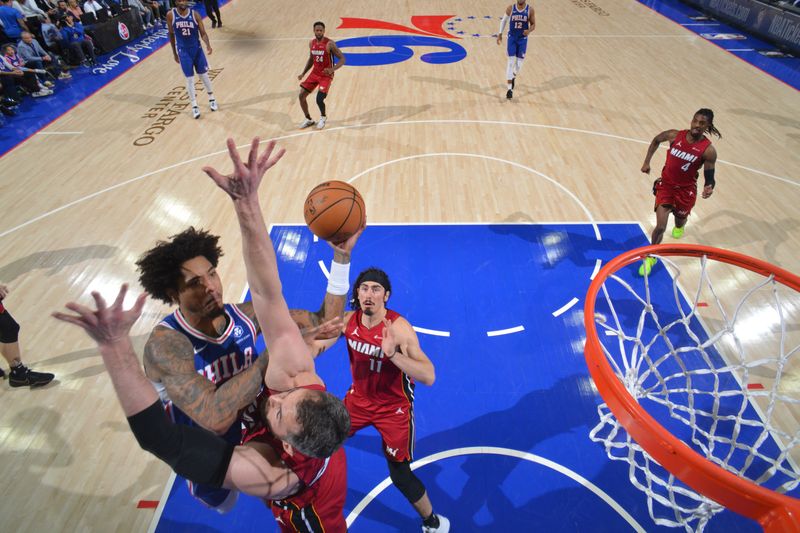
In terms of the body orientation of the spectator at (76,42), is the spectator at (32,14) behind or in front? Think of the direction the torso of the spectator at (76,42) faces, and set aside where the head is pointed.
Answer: behind

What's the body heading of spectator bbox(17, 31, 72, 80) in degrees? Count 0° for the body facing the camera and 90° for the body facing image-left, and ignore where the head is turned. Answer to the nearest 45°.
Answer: approximately 315°

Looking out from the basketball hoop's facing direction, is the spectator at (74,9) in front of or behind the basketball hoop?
in front

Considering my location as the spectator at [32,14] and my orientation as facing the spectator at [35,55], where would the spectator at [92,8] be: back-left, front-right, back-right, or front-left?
back-left

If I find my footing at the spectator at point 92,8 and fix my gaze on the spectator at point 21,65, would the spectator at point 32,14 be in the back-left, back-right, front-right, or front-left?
front-right

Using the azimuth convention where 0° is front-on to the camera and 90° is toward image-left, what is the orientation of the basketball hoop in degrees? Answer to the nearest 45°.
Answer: approximately 135°

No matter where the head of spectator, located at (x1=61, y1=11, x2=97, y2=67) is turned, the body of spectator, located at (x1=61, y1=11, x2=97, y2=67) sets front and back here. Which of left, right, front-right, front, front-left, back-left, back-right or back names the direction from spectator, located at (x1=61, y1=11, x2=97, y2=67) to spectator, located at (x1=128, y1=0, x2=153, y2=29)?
left

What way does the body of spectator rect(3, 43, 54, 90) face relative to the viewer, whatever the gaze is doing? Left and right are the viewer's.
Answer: facing the viewer and to the right of the viewer

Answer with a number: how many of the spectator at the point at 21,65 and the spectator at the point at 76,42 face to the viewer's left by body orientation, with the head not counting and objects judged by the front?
0

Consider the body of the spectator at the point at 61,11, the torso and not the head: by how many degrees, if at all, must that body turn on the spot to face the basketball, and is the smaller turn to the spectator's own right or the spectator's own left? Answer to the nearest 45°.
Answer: approximately 45° to the spectator's own right

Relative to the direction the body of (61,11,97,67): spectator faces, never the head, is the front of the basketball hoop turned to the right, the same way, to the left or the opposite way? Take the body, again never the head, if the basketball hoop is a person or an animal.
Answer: to the left

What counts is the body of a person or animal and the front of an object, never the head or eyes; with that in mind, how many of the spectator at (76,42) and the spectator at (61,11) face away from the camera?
0

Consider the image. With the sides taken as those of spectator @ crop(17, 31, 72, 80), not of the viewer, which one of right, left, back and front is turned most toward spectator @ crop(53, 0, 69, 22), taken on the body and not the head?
left
